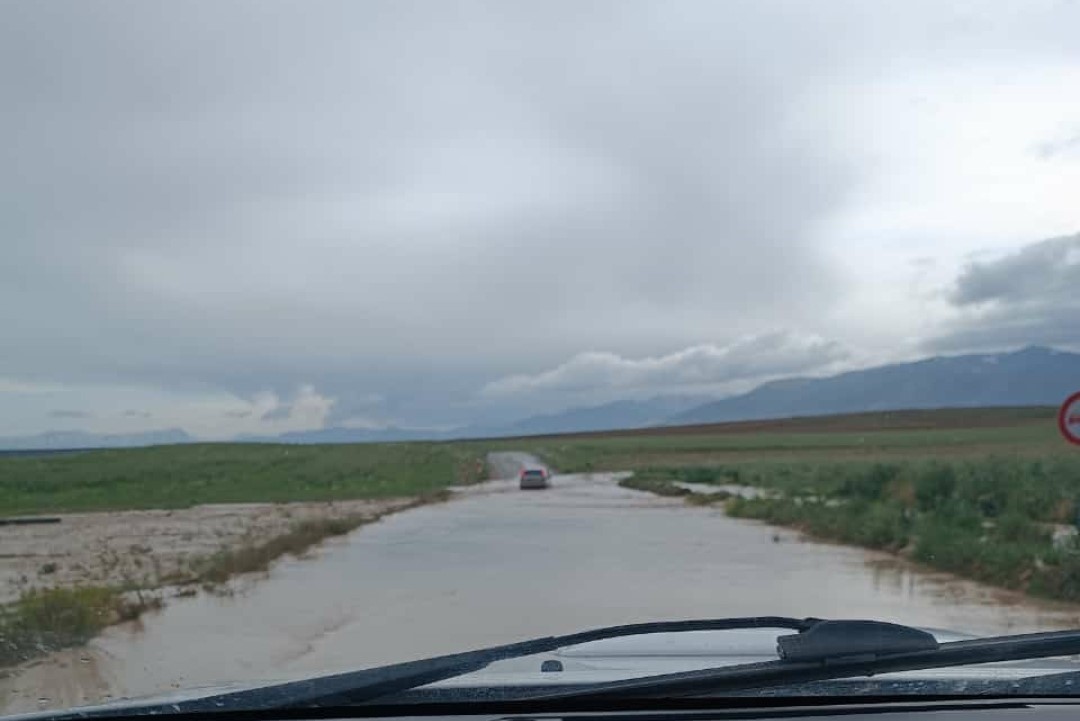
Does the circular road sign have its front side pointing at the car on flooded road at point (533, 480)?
no

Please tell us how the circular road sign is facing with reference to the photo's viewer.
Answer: facing the viewer
